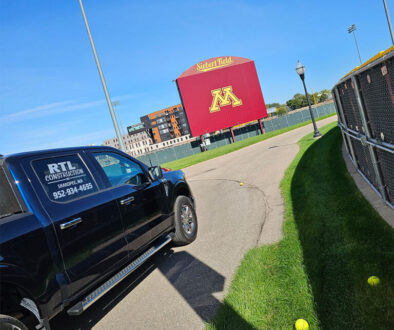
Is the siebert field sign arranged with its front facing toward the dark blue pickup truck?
yes

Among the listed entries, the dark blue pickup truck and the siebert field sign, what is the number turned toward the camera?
1

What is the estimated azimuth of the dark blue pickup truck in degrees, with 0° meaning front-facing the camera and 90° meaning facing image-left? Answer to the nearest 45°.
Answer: approximately 225°

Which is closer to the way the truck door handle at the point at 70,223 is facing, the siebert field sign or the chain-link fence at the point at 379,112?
the chain-link fence

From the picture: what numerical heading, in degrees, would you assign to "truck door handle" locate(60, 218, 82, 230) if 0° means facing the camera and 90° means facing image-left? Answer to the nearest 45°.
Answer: approximately 315°
